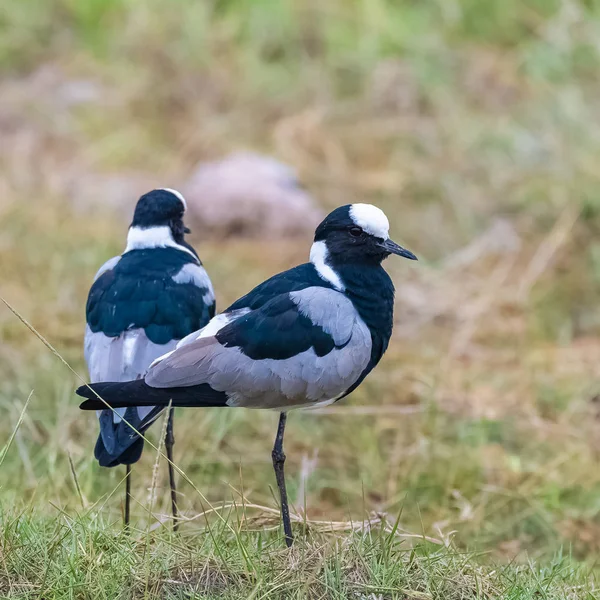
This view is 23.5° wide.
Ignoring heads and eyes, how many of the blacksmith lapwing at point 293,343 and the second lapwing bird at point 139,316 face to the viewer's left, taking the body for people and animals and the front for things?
0

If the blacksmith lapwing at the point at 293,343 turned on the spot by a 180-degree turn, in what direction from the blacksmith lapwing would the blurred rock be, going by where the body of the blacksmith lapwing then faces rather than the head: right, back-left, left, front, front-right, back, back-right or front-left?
right

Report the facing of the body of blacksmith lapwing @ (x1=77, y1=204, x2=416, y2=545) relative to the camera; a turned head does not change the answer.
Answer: to the viewer's right

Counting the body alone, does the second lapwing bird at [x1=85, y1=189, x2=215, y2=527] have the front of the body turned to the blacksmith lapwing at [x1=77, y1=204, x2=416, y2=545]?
no

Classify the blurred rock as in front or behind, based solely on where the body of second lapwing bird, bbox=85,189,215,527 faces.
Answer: in front

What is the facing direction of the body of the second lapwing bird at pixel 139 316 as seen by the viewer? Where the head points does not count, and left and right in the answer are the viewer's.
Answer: facing away from the viewer and to the right of the viewer

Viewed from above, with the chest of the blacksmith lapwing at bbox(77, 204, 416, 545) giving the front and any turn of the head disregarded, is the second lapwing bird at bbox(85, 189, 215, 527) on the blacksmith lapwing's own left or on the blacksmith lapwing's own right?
on the blacksmith lapwing's own left
